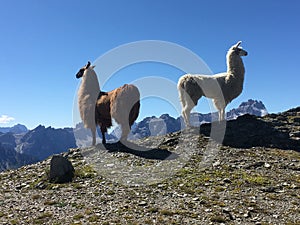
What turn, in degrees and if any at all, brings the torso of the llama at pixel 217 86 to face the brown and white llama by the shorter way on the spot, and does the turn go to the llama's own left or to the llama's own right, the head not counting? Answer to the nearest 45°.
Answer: approximately 180°

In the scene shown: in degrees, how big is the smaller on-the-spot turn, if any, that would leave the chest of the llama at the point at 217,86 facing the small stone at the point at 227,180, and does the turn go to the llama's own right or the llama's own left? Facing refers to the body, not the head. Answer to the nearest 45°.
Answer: approximately 90° to the llama's own right

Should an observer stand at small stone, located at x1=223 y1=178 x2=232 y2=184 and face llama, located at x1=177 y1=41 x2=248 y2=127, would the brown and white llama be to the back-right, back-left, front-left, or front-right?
front-left

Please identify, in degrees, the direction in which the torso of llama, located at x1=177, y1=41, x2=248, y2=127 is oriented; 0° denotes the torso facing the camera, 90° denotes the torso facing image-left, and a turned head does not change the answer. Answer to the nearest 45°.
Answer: approximately 270°

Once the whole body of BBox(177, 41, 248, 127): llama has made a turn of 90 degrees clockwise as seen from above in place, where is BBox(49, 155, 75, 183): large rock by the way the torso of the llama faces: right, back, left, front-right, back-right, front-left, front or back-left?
front-right
